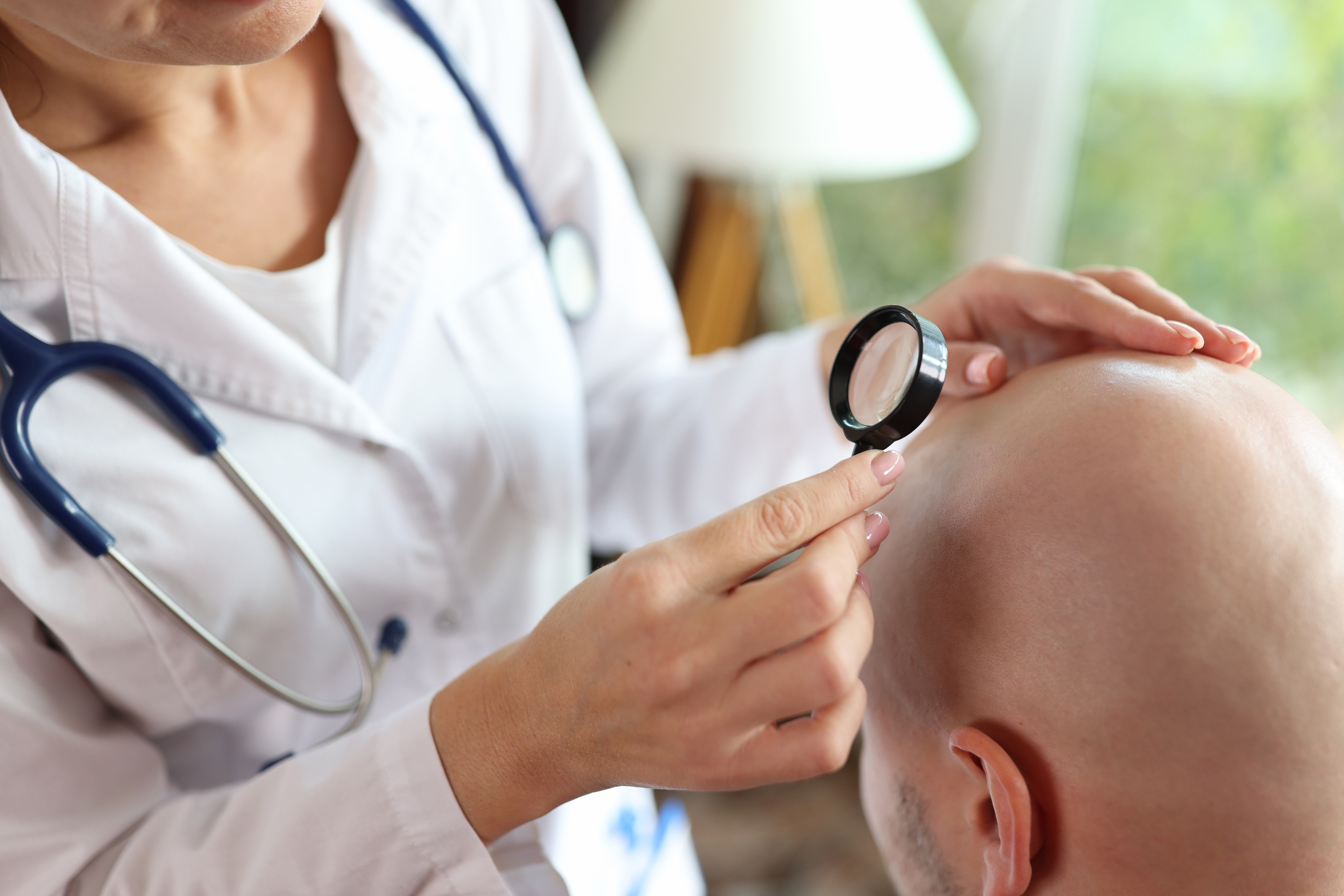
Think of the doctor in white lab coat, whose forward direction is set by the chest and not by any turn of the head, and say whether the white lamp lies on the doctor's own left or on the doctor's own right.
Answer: on the doctor's own left

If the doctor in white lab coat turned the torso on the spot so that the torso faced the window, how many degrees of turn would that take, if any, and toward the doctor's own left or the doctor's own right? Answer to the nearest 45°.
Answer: approximately 90° to the doctor's own left

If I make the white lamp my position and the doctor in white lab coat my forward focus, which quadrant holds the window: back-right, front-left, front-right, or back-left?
back-left

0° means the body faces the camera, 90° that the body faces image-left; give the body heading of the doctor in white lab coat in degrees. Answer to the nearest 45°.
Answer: approximately 315°
